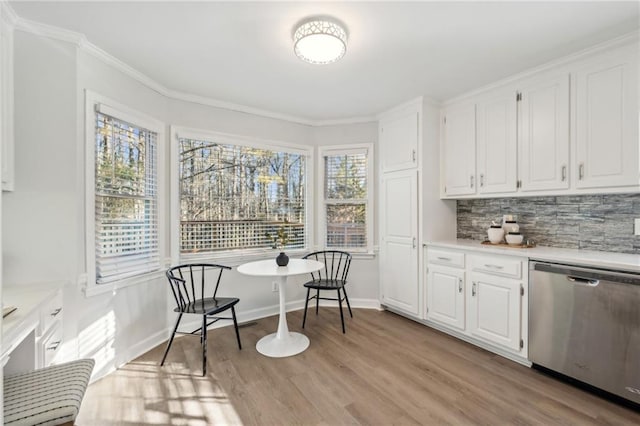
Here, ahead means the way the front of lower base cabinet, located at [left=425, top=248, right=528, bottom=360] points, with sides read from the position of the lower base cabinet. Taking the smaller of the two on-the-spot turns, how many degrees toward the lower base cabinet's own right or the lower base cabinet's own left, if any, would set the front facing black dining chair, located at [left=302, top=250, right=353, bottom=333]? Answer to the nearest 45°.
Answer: approximately 45° to the lower base cabinet's own right

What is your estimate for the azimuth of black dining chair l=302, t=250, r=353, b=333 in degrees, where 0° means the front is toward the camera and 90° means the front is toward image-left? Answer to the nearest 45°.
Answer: approximately 45°

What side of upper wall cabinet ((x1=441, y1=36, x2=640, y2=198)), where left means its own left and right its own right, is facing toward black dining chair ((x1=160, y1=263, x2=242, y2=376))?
front

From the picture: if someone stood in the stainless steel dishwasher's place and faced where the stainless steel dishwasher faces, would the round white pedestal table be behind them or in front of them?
in front

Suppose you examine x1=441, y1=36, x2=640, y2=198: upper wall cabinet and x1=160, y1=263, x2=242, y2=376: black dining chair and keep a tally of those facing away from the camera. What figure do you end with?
0

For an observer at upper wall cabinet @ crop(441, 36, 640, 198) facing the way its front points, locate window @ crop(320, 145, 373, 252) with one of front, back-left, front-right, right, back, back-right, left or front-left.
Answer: front-right

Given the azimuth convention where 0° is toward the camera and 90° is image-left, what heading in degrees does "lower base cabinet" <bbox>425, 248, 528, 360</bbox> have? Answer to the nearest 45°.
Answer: approximately 45°

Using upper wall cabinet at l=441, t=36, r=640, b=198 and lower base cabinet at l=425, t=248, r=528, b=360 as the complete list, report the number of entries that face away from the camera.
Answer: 0
